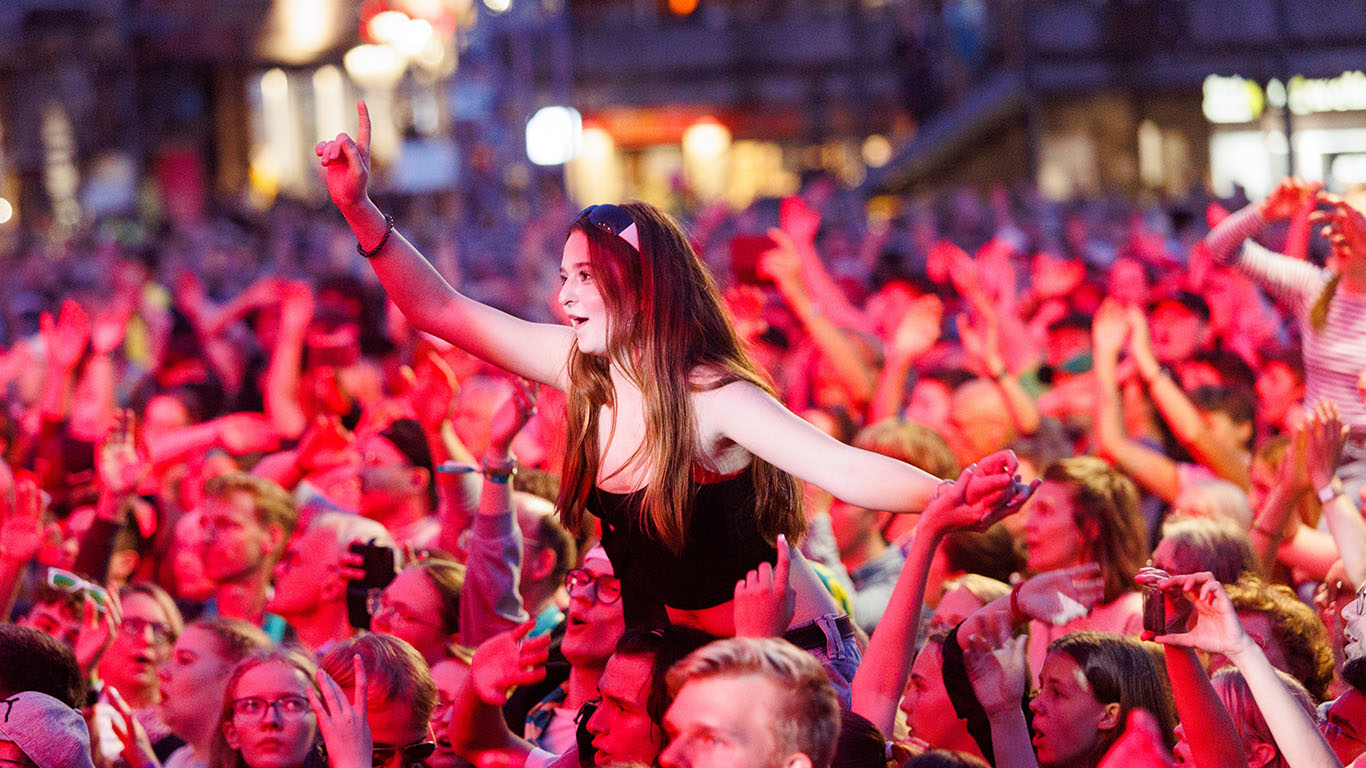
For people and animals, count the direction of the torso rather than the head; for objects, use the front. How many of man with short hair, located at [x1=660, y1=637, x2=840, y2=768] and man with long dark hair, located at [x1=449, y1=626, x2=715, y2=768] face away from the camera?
0

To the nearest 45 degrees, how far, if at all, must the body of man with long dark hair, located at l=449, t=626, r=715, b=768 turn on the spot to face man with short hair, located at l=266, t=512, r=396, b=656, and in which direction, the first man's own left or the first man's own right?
approximately 90° to the first man's own right

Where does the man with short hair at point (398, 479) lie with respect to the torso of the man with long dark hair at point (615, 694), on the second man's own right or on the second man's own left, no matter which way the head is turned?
on the second man's own right

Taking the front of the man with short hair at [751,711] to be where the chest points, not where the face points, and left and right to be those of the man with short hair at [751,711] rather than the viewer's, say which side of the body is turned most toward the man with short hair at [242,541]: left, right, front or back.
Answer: right

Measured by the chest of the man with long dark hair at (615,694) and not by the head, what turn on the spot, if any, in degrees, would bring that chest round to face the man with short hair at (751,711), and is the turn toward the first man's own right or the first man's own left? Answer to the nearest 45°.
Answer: approximately 45° to the first man's own left

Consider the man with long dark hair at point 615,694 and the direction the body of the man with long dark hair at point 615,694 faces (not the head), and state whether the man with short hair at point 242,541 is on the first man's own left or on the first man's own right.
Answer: on the first man's own right

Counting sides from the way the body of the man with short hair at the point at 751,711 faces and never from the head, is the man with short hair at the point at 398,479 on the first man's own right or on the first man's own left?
on the first man's own right

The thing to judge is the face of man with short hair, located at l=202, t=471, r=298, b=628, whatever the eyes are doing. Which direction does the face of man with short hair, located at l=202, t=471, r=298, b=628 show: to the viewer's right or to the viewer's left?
to the viewer's left

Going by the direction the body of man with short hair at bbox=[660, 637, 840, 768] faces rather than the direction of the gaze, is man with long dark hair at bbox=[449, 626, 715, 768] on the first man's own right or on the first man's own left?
on the first man's own right

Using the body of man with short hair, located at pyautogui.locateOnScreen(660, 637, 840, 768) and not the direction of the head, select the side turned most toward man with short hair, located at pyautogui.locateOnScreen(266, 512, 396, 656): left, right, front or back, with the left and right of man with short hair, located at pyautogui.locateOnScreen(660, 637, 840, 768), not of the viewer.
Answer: right

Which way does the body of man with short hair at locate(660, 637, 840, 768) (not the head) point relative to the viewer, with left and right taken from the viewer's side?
facing the viewer and to the left of the viewer
